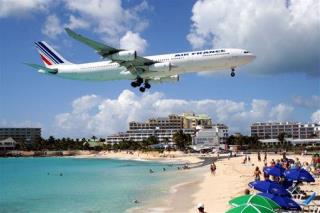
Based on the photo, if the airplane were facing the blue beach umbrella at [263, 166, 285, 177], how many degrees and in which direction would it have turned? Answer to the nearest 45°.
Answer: approximately 45° to its right

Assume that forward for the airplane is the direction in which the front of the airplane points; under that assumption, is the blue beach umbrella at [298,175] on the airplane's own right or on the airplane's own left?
on the airplane's own right

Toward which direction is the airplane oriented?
to the viewer's right

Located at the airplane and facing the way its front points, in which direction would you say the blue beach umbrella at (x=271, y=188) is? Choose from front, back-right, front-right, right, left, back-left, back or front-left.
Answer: right

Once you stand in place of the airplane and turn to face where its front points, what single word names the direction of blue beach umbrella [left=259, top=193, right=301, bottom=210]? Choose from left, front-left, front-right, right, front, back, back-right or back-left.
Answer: right

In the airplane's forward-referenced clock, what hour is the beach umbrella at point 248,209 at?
The beach umbrella is roughly at 3 o'clock from the airplane.

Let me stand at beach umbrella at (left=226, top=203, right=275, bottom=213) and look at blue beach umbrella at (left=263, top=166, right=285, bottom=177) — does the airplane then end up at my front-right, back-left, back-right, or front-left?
front-left
